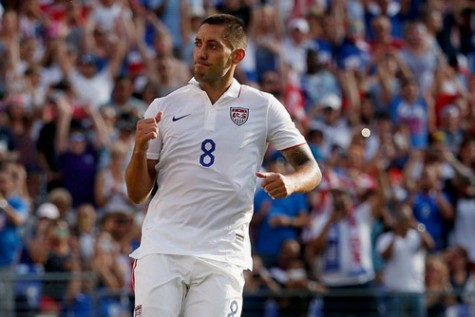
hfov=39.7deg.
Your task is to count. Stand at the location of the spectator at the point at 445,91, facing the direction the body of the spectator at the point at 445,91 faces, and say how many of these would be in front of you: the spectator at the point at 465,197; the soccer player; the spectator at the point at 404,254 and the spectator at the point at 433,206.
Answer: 4

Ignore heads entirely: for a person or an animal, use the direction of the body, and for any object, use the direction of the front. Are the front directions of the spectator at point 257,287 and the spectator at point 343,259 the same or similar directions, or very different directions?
same or similar directions

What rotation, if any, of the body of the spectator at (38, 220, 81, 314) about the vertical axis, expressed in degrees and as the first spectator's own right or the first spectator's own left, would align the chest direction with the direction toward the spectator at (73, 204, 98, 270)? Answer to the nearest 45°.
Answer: approximately 135° to the first spectator's own left

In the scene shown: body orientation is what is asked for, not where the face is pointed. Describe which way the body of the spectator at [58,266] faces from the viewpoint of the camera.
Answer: toward the camera

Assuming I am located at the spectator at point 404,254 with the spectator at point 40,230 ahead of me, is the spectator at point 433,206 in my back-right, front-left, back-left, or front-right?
back-right

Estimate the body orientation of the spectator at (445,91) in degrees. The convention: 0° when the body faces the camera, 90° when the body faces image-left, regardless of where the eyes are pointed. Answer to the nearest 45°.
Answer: approximately 0°

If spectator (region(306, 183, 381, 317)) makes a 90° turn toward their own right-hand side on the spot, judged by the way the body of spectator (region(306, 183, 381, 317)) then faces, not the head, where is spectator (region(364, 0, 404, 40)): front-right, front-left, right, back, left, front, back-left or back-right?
right

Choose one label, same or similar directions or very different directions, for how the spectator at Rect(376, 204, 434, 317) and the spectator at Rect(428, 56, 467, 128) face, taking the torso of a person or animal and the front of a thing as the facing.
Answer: same or similar directions

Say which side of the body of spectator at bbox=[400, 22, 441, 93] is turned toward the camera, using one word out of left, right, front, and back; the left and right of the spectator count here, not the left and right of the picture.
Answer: front
